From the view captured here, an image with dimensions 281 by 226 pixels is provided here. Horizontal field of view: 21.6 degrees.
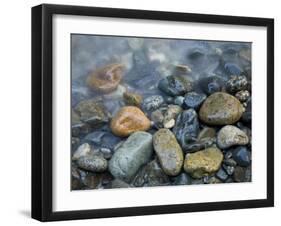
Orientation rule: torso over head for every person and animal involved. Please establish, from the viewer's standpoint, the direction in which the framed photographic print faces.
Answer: facing the viewer and to the right of the viewer
